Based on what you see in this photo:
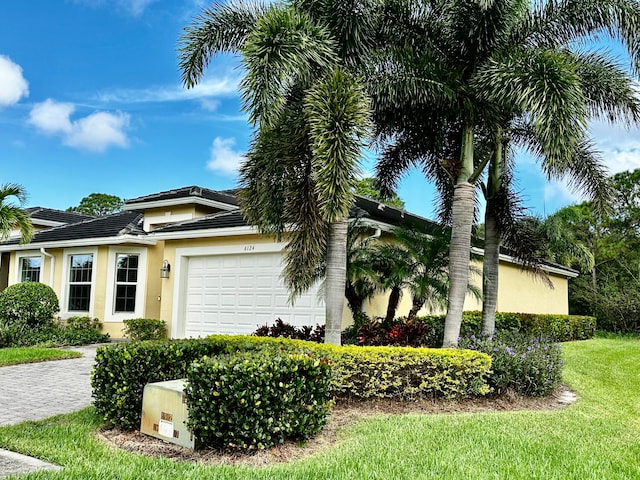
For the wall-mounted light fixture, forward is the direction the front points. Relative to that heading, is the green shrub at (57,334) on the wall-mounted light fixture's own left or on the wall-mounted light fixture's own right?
on the wall-mounted light fixture's own right

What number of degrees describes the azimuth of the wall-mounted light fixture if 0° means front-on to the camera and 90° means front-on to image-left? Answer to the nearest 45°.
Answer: approximately 45°

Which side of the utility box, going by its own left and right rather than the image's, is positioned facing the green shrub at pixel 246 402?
left

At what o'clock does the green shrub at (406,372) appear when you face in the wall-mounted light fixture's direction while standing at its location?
The green shrub is roughly at 10 o'clock from the wall-mounted light fixture.

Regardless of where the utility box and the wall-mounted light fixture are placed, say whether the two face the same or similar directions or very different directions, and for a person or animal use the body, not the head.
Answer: same or similar directions

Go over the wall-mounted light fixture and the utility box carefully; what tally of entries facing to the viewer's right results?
0

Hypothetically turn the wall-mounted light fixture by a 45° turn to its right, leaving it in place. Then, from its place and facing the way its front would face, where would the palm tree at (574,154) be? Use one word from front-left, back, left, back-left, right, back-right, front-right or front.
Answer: back-left

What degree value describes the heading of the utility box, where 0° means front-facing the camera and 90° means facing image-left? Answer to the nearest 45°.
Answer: approximately 45°

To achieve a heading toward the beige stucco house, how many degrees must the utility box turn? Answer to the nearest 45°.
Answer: approximately 135° to its right

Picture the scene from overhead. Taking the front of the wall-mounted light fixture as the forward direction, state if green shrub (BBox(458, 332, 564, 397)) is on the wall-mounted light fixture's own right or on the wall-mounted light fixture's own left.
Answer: on the wall-mounted light fixture's own left
